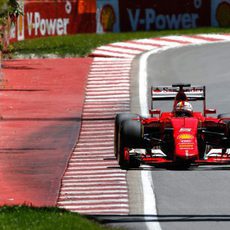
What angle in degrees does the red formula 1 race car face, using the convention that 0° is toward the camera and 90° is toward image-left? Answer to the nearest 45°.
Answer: approximately 0°
